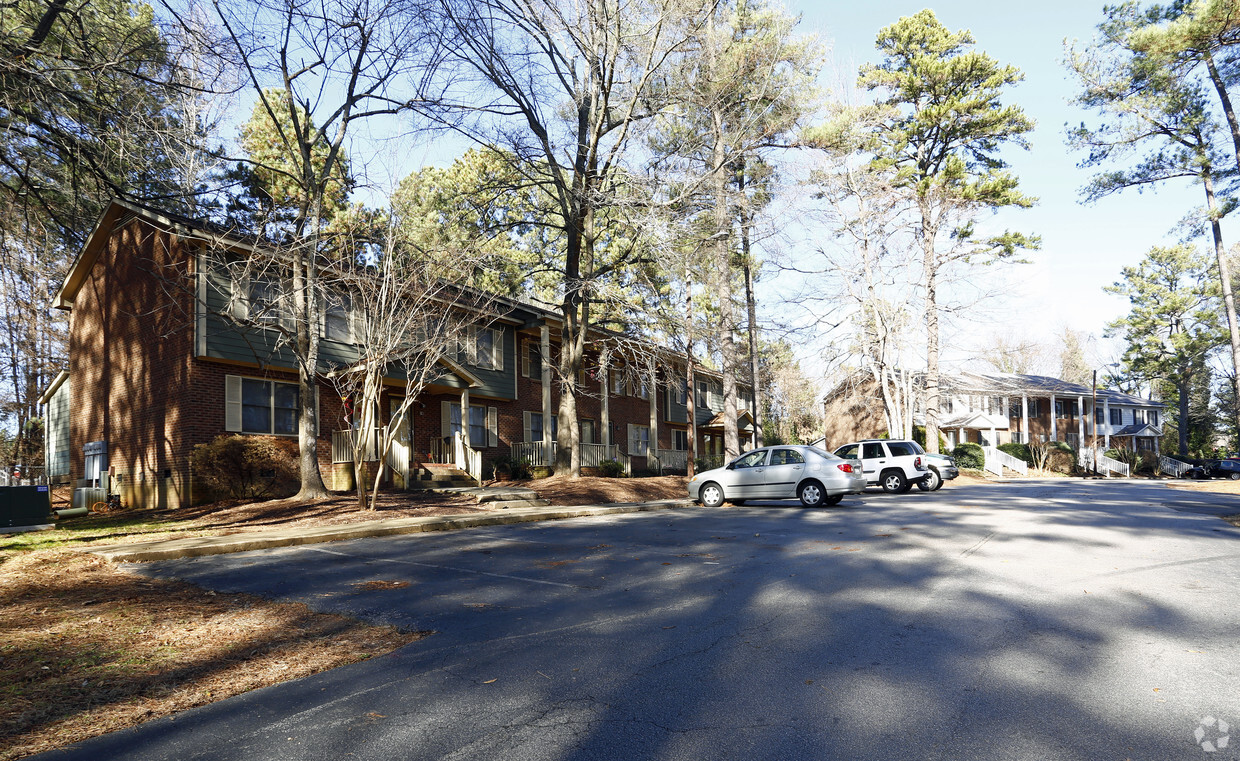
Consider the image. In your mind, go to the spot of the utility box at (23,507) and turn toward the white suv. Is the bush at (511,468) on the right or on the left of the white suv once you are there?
left

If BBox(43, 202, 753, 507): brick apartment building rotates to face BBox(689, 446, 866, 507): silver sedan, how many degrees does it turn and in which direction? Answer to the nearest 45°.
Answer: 0° — it already faces it

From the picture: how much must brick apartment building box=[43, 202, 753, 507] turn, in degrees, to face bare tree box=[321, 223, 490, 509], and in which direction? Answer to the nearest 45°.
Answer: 0° — it already faces it

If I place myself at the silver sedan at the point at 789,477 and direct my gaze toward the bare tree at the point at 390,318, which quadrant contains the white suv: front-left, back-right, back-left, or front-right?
back-right

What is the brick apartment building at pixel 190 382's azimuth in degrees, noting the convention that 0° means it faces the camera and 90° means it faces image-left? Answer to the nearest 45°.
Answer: approximately 315°

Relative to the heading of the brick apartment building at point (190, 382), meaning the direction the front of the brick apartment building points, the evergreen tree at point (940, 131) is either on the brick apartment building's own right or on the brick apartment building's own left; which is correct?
on the brick apartment building's own left

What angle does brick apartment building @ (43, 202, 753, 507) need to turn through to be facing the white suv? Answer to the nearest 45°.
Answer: approximately 45° to its left

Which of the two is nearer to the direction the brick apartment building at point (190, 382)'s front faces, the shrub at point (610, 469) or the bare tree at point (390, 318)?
the bare tree

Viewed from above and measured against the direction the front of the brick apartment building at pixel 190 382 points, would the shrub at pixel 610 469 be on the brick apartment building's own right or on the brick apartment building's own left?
on the brick apartment building's own left
